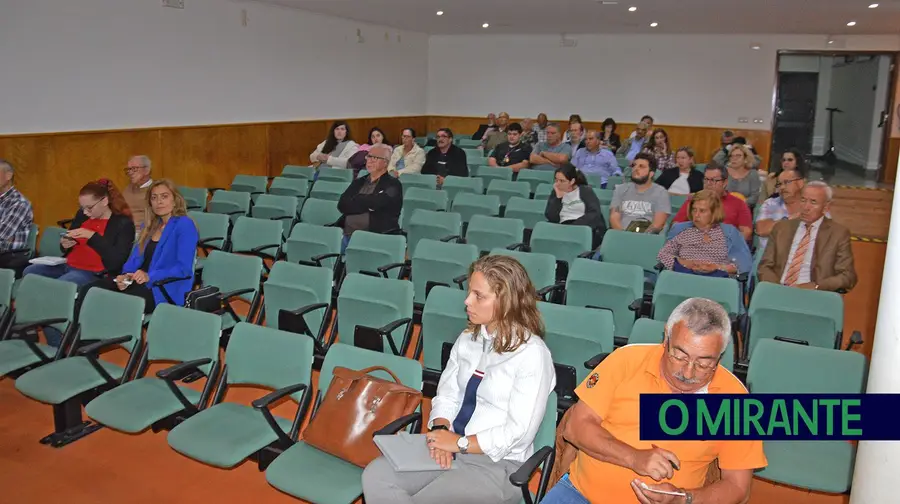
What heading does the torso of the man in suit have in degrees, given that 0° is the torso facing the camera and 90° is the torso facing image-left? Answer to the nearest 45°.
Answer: approximately 45°

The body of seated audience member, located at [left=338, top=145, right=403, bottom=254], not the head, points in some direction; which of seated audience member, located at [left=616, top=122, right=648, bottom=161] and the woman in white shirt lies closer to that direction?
the woman in white shirt

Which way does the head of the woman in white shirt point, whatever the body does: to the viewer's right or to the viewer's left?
to the viewer's left

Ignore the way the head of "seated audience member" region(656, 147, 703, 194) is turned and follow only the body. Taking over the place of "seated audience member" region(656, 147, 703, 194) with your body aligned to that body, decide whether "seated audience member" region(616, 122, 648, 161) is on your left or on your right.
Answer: on your right

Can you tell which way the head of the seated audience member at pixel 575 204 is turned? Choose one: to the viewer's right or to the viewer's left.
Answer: to the viewer's left

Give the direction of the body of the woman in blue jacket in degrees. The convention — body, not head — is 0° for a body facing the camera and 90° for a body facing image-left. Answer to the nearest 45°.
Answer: approximately 45°
